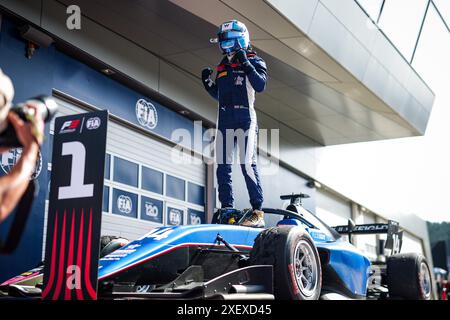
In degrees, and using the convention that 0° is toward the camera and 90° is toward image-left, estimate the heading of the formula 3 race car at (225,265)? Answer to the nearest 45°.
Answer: approximately 45°

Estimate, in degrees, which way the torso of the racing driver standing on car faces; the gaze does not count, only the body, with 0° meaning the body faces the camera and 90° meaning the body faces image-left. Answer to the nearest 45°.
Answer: approximately 45°

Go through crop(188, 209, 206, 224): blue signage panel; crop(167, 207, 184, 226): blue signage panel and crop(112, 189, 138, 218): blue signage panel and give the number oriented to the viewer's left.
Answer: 0

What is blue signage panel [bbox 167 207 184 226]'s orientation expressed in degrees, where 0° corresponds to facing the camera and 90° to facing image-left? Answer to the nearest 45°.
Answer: approximately 315°

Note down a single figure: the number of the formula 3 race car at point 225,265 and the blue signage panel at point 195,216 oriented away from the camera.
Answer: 0

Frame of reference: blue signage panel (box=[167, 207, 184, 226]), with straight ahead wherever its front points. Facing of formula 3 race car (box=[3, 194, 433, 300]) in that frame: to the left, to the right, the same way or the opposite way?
to the right

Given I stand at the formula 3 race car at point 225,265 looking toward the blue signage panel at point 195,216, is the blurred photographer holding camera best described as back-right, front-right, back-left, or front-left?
back-left

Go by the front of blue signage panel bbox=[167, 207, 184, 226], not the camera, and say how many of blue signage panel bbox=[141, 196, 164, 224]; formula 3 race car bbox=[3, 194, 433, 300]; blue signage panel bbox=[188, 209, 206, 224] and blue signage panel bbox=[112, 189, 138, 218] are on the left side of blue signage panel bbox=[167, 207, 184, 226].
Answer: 1

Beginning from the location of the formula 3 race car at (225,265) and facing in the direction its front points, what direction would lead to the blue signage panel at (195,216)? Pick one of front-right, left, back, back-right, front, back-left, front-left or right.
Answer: back-right

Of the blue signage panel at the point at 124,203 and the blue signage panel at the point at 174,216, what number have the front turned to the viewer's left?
0

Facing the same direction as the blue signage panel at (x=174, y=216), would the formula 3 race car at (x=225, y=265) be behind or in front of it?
in front

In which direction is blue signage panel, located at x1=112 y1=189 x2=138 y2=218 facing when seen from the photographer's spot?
facing the viewer and to the right of the viewer

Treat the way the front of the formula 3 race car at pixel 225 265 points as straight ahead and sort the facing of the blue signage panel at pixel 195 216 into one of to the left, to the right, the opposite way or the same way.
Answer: to the left

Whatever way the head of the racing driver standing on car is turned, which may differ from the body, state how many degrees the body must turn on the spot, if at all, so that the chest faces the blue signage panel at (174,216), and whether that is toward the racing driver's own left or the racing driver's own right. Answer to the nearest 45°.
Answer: approximately 135° to the racing driver's own right

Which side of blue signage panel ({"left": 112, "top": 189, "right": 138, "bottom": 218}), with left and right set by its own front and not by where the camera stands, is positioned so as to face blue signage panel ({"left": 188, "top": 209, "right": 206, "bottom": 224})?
left

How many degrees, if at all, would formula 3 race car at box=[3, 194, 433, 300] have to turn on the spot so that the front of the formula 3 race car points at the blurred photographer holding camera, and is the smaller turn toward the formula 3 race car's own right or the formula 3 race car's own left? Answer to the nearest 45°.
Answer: approximately 45° to the formula 3 race car's own left
